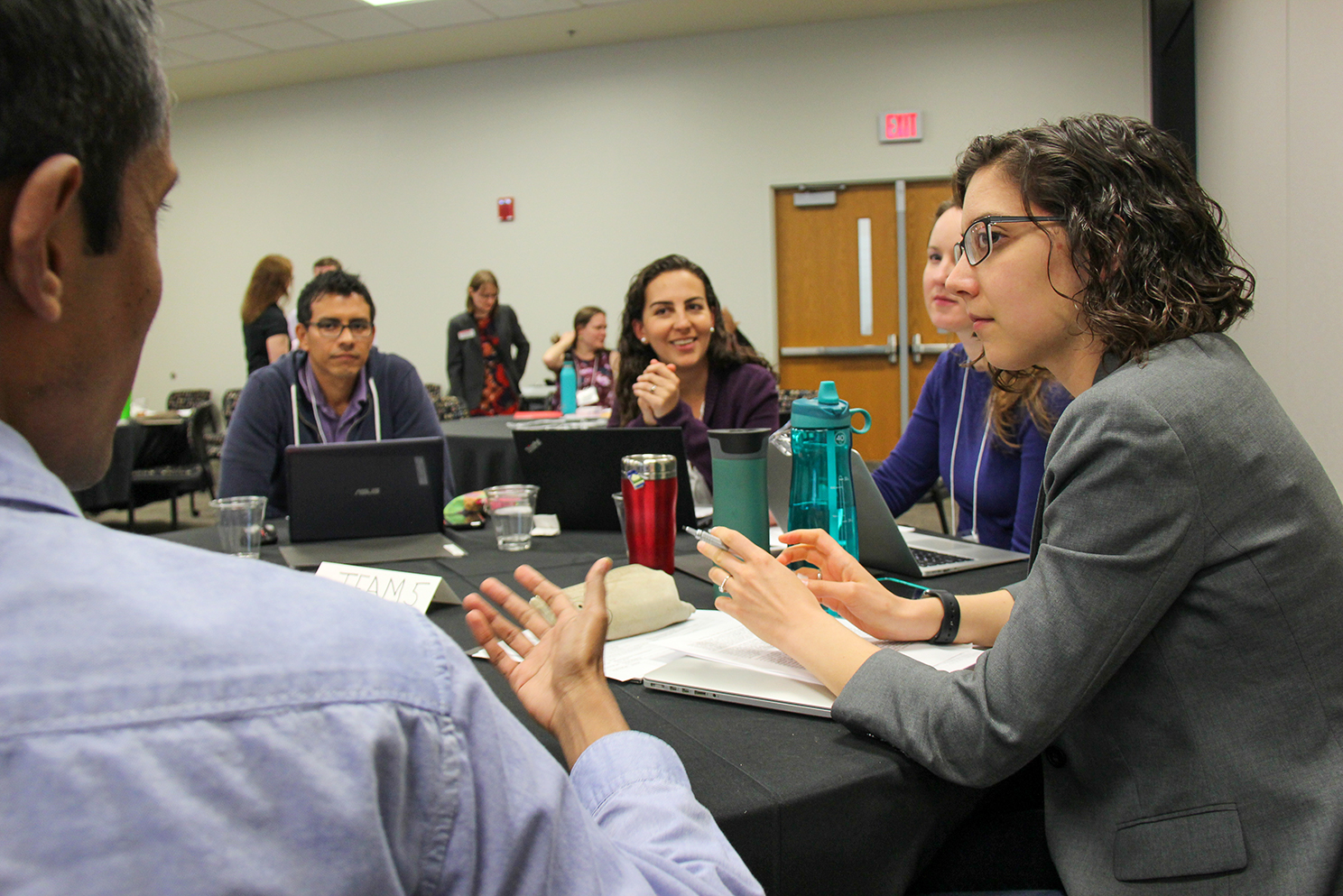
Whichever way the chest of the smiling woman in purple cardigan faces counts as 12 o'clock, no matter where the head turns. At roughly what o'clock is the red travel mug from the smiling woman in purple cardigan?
The red travel mug is roughly at 12 o'clock from the smiling woman in purple cardigan.

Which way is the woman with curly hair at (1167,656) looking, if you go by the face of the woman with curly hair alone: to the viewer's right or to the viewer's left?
to the viewer's left

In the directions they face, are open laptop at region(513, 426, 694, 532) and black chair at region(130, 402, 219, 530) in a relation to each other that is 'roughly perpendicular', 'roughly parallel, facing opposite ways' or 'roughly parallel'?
roughly perpendicular

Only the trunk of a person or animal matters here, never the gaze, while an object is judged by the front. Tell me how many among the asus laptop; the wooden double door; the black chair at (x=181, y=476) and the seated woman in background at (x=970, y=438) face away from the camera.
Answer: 1

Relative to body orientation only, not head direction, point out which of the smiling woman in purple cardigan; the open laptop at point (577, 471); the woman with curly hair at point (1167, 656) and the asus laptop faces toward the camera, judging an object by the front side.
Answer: the smiling woman in purple cardigan

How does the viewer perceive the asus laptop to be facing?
facing away from the viewer

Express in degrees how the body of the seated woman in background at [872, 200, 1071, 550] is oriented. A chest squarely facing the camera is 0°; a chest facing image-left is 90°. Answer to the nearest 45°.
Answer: approximately 45°

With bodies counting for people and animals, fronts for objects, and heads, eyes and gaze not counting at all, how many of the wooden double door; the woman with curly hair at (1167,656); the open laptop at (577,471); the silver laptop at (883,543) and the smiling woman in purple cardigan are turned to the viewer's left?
1

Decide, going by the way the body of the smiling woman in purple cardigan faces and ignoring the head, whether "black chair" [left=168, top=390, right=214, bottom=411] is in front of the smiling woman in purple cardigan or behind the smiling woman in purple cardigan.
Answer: behind

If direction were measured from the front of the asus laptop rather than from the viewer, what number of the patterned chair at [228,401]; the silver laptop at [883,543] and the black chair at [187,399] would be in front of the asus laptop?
2

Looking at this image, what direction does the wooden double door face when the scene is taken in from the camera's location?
facing the viewer

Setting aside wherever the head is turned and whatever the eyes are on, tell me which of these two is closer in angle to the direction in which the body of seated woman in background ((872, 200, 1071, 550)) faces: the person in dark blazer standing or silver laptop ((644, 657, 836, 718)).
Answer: the silver laptop

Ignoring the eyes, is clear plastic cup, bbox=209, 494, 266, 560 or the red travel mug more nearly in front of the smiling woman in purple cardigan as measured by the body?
the red travel mug

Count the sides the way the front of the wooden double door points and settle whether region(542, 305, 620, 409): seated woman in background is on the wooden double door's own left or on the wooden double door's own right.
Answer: on the wooden double door's own right

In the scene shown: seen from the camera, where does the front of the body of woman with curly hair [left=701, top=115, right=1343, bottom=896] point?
to the viewer's left

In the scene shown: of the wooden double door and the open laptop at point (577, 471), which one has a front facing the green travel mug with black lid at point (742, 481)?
the wooden double door

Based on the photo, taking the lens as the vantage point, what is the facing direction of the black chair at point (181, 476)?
facing to the left of the viewer

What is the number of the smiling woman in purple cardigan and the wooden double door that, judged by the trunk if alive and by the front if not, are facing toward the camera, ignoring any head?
2

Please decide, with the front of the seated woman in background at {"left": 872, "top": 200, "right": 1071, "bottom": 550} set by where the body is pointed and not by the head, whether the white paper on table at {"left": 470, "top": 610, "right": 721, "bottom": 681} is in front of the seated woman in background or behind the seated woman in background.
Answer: in front
